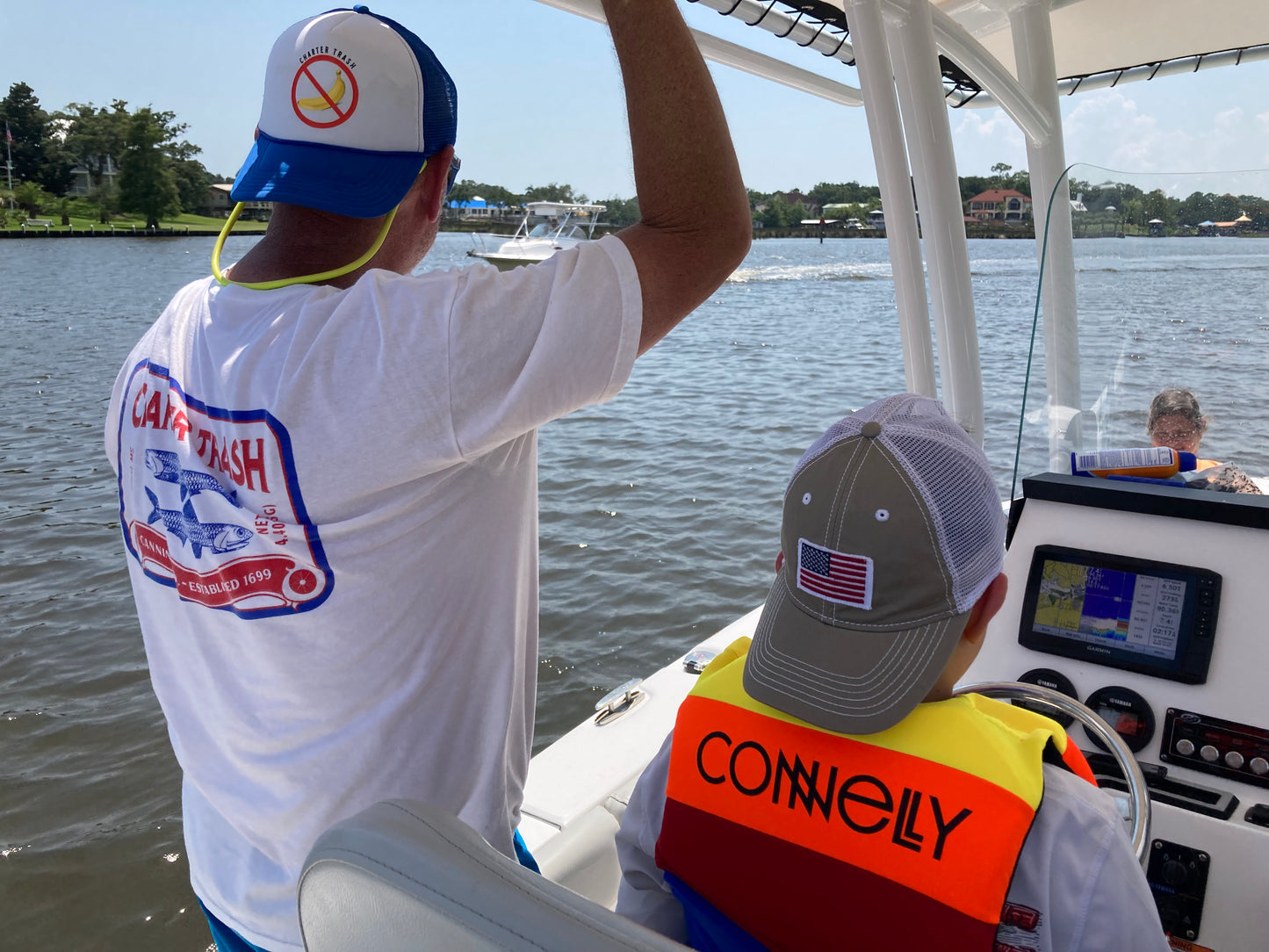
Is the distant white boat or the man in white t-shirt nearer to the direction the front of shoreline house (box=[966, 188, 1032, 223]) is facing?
the man in white t-shirt

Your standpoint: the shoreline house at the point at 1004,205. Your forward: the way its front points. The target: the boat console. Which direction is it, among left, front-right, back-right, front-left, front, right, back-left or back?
front

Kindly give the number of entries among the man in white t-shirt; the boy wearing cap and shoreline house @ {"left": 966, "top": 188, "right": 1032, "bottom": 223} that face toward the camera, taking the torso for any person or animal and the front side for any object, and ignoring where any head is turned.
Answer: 1

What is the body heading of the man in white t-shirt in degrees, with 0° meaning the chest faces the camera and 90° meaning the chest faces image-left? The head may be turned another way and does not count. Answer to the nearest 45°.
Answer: approximately 225°

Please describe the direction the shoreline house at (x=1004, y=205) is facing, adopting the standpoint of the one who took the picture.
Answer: facing the viewer

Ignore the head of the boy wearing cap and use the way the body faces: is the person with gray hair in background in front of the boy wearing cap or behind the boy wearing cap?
in front

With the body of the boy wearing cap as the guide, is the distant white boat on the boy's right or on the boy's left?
on the boy's left
